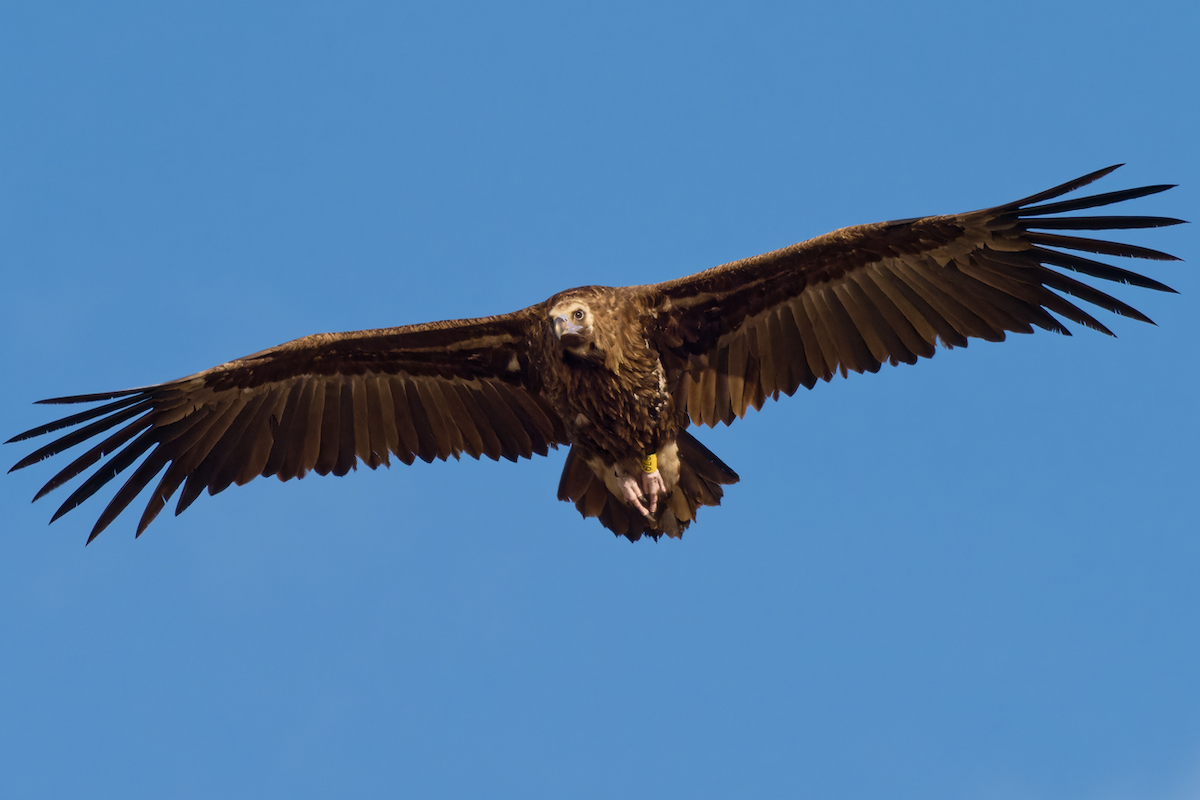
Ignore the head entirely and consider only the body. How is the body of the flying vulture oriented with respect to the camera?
toward the camera
